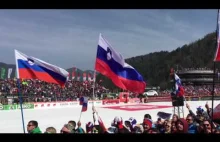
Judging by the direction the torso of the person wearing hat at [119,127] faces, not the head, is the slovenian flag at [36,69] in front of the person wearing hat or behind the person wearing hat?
in front
